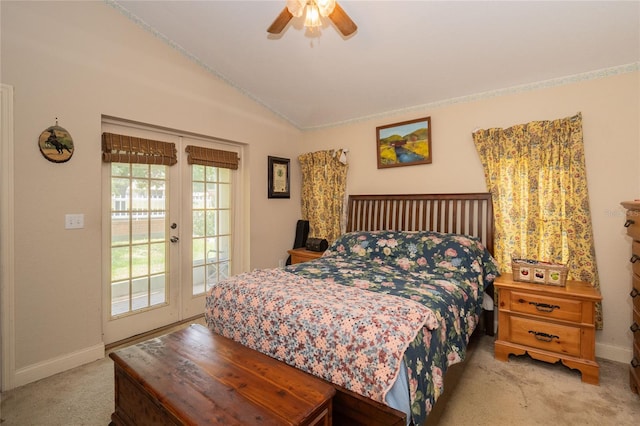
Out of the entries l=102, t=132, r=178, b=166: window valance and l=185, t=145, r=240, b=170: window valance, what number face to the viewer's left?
0

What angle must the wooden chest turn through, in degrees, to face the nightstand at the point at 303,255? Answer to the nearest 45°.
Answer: approximately 180°

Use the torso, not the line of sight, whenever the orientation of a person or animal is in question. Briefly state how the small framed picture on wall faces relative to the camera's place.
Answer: facing the viewer and to the right of the viewer

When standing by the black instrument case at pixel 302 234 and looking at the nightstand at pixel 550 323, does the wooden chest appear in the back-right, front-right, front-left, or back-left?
front-right

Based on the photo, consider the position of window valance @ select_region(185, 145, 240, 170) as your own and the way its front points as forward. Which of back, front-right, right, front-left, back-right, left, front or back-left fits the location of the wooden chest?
front-right

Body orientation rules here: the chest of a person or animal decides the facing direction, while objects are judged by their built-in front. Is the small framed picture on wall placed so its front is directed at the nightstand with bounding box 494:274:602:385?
yes

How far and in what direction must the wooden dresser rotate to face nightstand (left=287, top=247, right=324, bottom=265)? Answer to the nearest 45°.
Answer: approximately 45° to its right

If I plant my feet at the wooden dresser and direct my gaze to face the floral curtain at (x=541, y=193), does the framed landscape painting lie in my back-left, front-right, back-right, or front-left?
front-left

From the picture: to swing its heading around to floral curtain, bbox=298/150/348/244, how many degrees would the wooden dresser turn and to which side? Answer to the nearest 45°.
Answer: approximately 45° to its right

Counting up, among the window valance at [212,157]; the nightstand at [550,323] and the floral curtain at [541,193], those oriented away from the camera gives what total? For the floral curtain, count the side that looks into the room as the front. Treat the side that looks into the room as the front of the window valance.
0

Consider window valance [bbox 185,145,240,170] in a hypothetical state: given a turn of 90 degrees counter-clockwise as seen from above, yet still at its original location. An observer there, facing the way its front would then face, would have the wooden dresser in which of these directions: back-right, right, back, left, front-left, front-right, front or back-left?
right

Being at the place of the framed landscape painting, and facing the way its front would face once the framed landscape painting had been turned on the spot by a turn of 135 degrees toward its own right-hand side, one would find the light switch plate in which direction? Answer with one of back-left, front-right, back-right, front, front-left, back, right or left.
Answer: back-left

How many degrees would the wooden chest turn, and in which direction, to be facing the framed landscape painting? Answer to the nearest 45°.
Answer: approximately 180°

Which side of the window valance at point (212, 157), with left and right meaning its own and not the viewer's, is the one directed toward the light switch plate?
right

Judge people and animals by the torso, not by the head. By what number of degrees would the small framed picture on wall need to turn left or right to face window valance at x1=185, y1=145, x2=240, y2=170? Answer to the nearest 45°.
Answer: approximately 90° to its right

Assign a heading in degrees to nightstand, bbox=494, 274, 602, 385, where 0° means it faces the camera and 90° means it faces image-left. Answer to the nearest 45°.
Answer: approximately 45°

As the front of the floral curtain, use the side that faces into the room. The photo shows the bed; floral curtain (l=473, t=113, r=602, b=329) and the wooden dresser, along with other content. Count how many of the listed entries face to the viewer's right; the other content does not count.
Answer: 0

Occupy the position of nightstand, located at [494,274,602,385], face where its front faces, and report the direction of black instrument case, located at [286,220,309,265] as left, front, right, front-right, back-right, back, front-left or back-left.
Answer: front-right
